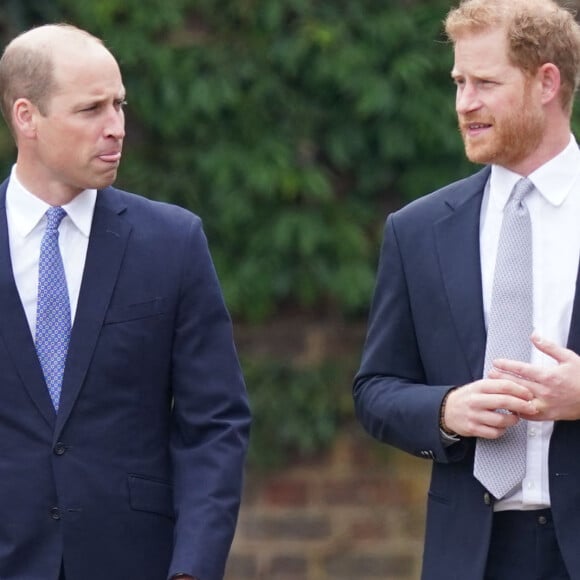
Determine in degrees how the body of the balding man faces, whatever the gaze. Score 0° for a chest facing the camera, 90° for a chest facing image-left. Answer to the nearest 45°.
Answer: approximately 0°
